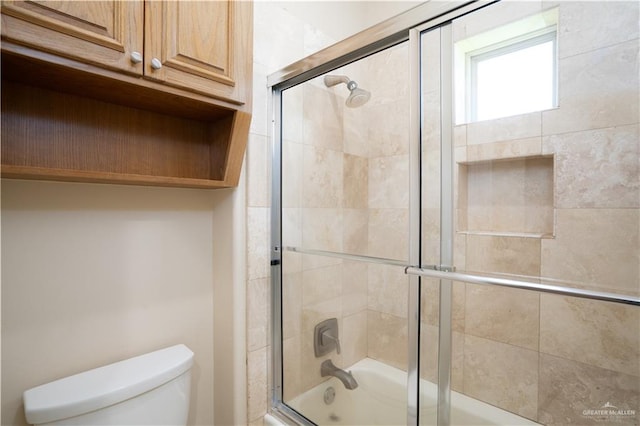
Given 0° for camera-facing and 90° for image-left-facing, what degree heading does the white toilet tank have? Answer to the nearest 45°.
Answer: approximately 315°

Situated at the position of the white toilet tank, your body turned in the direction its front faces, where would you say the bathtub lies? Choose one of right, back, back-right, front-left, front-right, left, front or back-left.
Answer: front-left

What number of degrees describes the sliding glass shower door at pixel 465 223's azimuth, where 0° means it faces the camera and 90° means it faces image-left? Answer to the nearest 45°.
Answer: approximately 45°

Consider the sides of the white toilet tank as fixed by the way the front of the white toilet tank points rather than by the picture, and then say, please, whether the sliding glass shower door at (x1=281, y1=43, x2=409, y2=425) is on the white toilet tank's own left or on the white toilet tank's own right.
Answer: on the white toilet tank's own left

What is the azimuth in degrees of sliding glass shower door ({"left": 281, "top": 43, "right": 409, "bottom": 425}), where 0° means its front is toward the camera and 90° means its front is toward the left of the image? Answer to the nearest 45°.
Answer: approximately 45°
